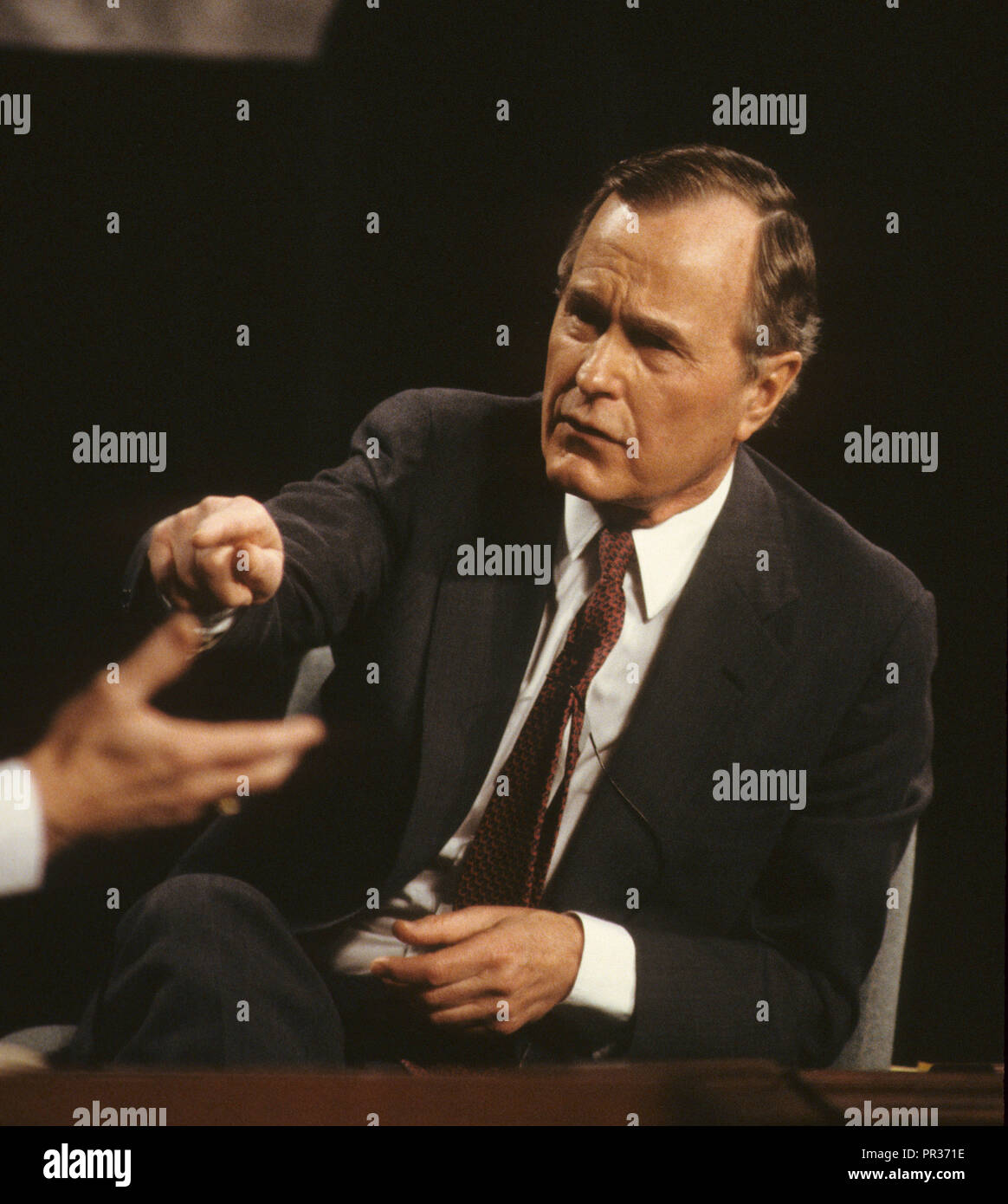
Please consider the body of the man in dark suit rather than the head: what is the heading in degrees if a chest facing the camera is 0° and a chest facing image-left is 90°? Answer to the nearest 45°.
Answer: approximately 45°

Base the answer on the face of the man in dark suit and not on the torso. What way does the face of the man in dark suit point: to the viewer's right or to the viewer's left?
to the viewer's left
